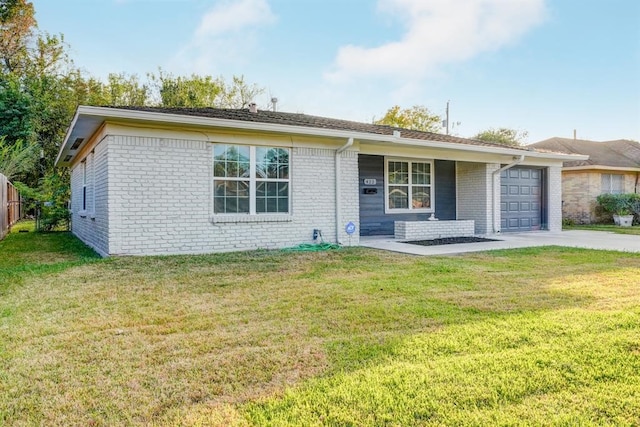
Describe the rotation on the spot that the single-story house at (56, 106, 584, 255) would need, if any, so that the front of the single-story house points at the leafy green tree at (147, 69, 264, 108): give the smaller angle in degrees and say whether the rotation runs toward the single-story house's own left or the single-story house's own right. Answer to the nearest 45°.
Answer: approximately 135° to the single-story house's own left

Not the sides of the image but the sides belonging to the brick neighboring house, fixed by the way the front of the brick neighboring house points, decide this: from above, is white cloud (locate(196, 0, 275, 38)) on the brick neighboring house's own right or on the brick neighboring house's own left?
on the brick neighboring house's own right

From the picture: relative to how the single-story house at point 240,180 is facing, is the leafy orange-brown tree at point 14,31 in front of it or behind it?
behind

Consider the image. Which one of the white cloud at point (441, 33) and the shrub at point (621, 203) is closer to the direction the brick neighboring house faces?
the shrub

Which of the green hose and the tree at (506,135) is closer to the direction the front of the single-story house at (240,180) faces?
the green hose

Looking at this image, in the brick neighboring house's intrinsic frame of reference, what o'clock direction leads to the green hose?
The green hose is roughly at 2 o'clock from the brick neighboring house.

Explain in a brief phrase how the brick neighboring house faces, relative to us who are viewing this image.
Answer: facing the viewer and to the right of the viewer

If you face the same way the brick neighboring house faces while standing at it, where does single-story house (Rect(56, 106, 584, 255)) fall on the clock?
The single-story house is roughly at 2 o'clock from the brick neighboring house.

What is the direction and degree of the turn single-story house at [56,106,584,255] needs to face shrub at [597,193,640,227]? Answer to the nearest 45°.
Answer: approximately 90° to its left

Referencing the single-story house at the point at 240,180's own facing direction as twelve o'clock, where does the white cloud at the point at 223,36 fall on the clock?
The white cloud is roughly at 7 o'clock from the single-story house.

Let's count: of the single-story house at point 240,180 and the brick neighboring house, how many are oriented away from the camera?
0

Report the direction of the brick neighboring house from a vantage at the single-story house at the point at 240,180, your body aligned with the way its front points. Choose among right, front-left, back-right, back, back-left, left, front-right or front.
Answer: left

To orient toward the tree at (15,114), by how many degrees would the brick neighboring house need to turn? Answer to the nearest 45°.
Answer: approximately 90° to its right

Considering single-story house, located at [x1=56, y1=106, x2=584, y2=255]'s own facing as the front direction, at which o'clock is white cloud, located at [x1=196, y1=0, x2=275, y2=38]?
The white cloud is roughly at 7 o'clock from the single-story house.
